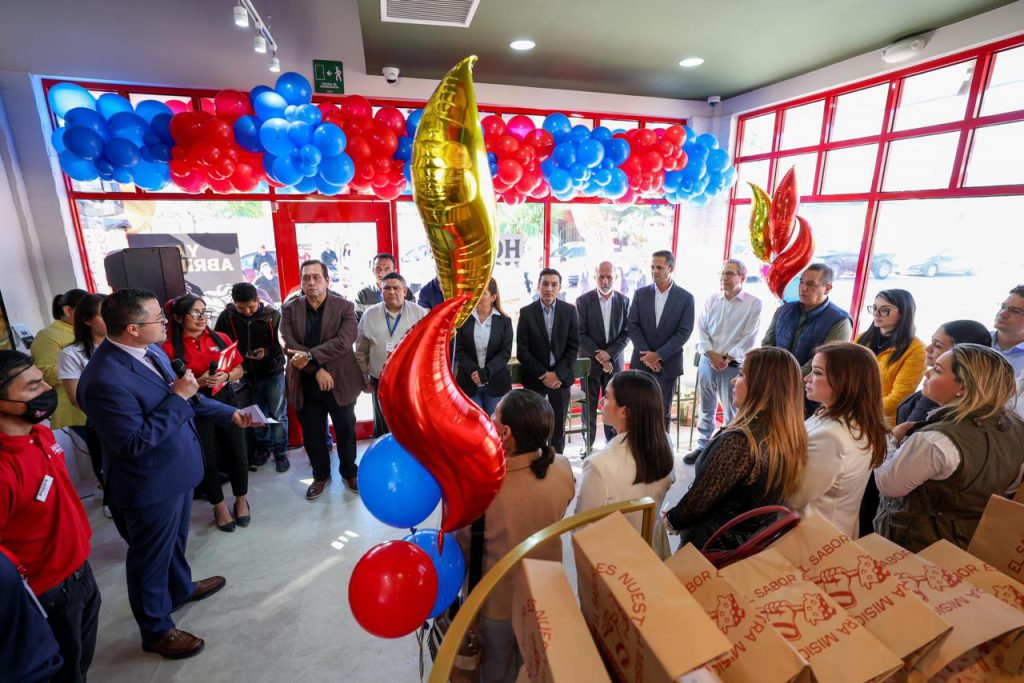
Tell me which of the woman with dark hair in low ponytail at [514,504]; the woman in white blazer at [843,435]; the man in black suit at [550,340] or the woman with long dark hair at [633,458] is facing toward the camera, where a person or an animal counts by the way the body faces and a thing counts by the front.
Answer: the man in black suit

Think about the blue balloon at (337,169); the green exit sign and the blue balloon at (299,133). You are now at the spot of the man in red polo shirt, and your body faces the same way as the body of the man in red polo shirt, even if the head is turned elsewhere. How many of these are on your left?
3

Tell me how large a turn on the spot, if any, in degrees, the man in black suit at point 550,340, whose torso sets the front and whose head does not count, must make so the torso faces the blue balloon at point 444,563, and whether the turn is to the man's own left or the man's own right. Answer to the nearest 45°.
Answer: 0° — they already face it

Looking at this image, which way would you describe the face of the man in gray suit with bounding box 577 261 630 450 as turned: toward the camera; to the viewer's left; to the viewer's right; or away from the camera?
toward the camera

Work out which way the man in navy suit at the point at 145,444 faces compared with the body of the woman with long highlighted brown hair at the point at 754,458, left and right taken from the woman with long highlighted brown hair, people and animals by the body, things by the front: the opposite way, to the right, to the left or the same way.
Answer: to the right

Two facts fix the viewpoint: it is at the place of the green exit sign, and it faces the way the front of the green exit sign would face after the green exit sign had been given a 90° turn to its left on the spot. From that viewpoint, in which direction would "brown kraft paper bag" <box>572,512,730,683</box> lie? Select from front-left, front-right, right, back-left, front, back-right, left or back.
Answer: right

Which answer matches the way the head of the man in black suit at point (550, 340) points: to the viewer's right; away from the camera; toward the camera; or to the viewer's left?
toward the camera

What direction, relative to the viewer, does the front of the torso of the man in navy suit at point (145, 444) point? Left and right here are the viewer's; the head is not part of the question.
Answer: facing to the right of the viewer

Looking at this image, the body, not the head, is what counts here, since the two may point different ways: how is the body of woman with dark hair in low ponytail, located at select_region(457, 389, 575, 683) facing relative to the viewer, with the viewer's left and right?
facing away from the viewer and to the left of the viewer

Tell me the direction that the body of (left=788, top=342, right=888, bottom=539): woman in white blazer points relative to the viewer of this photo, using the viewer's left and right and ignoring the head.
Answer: facing away from the viewer and to the left of the viewer

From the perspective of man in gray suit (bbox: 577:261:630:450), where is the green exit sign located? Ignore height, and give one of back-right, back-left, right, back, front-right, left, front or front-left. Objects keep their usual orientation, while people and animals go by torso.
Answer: right

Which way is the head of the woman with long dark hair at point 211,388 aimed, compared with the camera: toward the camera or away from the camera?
toward the camera

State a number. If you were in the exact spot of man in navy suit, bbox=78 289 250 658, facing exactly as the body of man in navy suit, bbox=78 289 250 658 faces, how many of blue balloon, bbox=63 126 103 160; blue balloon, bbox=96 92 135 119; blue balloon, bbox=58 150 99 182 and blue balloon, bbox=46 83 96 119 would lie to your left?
4

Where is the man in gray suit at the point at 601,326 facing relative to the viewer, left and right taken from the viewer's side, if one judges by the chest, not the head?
facing the viewer

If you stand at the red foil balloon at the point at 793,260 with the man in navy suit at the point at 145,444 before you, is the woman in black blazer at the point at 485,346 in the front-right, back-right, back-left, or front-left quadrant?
front-right

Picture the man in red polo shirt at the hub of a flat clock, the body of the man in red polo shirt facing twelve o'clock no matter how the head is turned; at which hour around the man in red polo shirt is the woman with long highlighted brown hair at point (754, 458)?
The woman with long highlighted brown hair is roughly at 12 o'clock from the man in red polo shirt.

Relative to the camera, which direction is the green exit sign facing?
toward the camera

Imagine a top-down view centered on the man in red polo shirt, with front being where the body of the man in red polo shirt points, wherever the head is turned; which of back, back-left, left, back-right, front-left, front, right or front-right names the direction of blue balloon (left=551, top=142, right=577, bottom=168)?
front-left

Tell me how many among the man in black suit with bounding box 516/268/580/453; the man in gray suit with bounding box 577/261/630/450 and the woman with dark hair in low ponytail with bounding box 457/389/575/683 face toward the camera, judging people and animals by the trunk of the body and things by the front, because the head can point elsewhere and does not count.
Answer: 2

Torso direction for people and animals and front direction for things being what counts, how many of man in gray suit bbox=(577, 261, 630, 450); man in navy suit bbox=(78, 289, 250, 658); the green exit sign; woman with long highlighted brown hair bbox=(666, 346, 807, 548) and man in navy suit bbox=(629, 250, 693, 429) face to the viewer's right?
1
